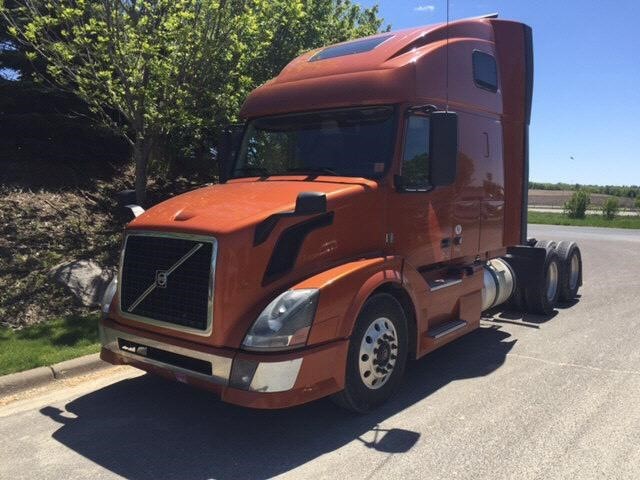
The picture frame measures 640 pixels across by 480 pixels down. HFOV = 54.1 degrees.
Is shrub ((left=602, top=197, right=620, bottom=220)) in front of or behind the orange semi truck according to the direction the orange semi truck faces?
behind

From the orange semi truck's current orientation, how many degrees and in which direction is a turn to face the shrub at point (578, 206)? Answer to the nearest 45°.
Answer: approximately 180°

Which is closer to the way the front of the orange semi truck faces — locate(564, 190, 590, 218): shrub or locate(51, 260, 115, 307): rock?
the rock

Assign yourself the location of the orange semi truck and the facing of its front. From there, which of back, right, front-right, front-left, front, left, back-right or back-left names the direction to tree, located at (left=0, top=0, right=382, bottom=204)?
right

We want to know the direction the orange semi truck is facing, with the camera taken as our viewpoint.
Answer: facing the viewer and to the left of the viewer

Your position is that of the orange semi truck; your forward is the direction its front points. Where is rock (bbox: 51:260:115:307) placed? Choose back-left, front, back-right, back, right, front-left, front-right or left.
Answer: right

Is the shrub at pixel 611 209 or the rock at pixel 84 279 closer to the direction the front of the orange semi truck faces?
the rock
